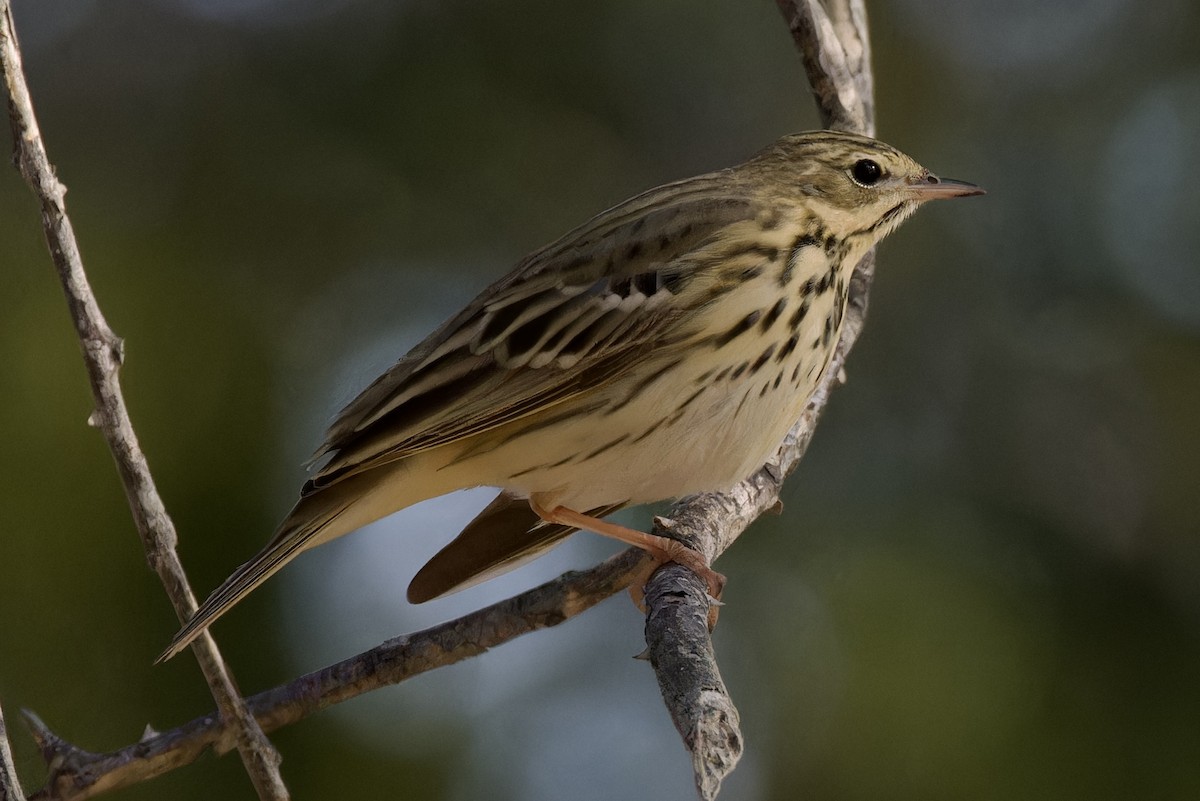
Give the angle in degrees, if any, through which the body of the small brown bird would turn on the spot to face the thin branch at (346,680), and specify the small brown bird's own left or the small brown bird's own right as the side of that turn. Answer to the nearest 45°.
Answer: approximately 180°

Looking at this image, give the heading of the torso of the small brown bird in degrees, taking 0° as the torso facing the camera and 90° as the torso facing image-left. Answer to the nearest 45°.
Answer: approximately 270°

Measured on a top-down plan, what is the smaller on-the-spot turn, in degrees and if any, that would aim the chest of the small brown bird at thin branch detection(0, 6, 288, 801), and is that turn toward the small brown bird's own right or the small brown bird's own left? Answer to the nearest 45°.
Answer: approximately 135° to the small brown bird's own right

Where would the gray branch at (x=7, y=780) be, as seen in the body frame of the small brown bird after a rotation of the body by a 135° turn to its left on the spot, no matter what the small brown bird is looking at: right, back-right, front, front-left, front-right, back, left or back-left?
left
